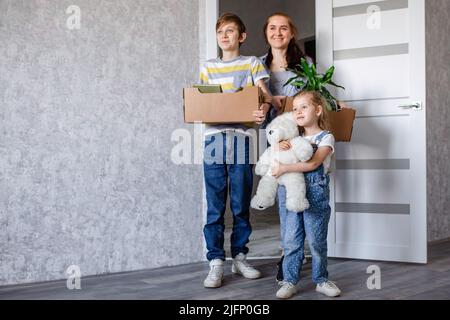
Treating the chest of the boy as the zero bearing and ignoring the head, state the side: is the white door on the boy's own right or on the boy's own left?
on the boy's own left

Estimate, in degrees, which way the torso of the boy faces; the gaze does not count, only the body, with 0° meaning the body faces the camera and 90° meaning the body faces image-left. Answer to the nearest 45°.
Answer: approximately 0°

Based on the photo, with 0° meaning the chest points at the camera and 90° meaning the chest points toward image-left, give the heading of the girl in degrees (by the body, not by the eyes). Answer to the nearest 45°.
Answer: approximately 45°
